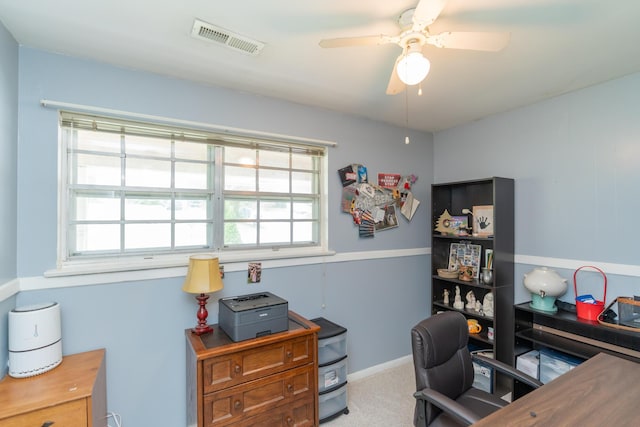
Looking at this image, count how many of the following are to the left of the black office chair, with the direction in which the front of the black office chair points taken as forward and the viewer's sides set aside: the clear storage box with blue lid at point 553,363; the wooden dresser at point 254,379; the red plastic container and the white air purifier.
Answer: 2
